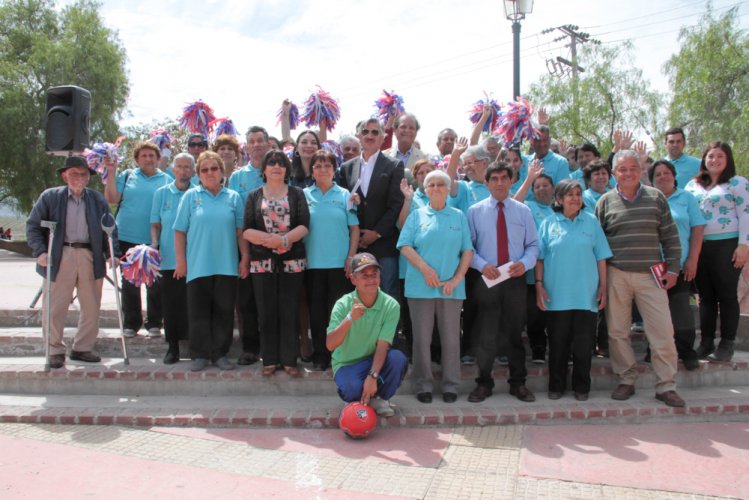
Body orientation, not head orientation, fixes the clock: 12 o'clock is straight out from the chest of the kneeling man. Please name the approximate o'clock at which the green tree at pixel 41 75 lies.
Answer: The green tree is roughly at 5 o'clock from the kneeling man.

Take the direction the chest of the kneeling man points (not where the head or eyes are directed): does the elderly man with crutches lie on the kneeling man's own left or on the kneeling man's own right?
on the kneeling man's own right

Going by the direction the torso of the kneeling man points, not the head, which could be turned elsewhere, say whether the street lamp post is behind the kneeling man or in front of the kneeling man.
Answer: behind

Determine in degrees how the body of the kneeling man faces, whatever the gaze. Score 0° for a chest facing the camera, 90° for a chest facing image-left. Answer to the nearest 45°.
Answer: approximately 0°

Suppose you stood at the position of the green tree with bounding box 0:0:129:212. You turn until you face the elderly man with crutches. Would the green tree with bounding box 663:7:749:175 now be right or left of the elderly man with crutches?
left

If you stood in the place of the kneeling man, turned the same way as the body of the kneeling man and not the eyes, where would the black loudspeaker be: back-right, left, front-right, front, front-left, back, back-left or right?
back-right

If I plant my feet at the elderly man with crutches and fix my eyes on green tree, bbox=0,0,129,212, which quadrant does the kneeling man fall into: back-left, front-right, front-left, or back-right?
back-right
